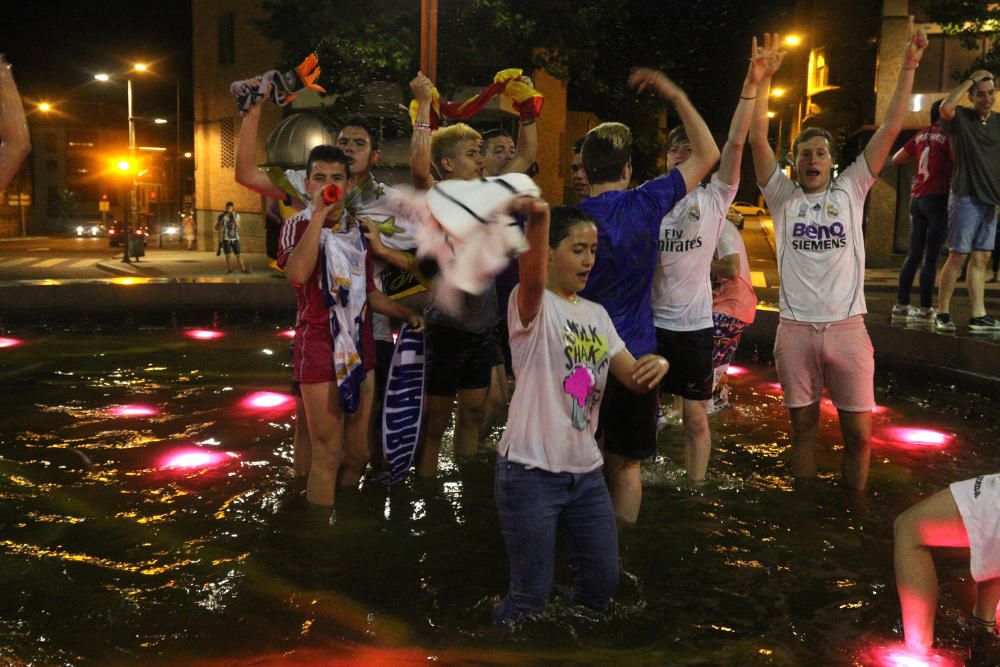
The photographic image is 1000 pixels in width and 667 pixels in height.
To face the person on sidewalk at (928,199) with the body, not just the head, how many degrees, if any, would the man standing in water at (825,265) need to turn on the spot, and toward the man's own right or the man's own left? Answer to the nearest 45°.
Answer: approximately 180°

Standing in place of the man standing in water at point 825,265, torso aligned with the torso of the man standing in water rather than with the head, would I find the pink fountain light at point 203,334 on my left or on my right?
on my right

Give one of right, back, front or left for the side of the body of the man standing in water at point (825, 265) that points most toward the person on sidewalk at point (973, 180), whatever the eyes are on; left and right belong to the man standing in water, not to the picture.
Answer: back

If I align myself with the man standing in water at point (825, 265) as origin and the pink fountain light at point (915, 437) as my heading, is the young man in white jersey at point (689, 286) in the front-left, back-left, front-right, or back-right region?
back-left

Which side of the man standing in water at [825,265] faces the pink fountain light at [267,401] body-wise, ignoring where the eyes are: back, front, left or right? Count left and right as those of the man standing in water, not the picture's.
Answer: right

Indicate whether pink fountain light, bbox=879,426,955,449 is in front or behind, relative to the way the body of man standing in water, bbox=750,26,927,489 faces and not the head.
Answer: behind

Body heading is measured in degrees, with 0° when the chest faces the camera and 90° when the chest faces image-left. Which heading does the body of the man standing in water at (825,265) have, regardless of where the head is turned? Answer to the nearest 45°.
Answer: approximately 0°

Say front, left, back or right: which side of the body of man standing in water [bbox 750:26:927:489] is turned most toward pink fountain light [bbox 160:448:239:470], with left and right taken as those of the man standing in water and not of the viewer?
right

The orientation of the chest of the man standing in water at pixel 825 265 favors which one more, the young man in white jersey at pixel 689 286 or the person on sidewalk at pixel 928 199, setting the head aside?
the young man in white jersey

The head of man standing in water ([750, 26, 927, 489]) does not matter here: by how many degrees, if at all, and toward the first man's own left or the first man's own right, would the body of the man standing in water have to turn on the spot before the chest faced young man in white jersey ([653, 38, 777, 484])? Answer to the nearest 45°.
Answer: approximately 90° to the first man's own right
